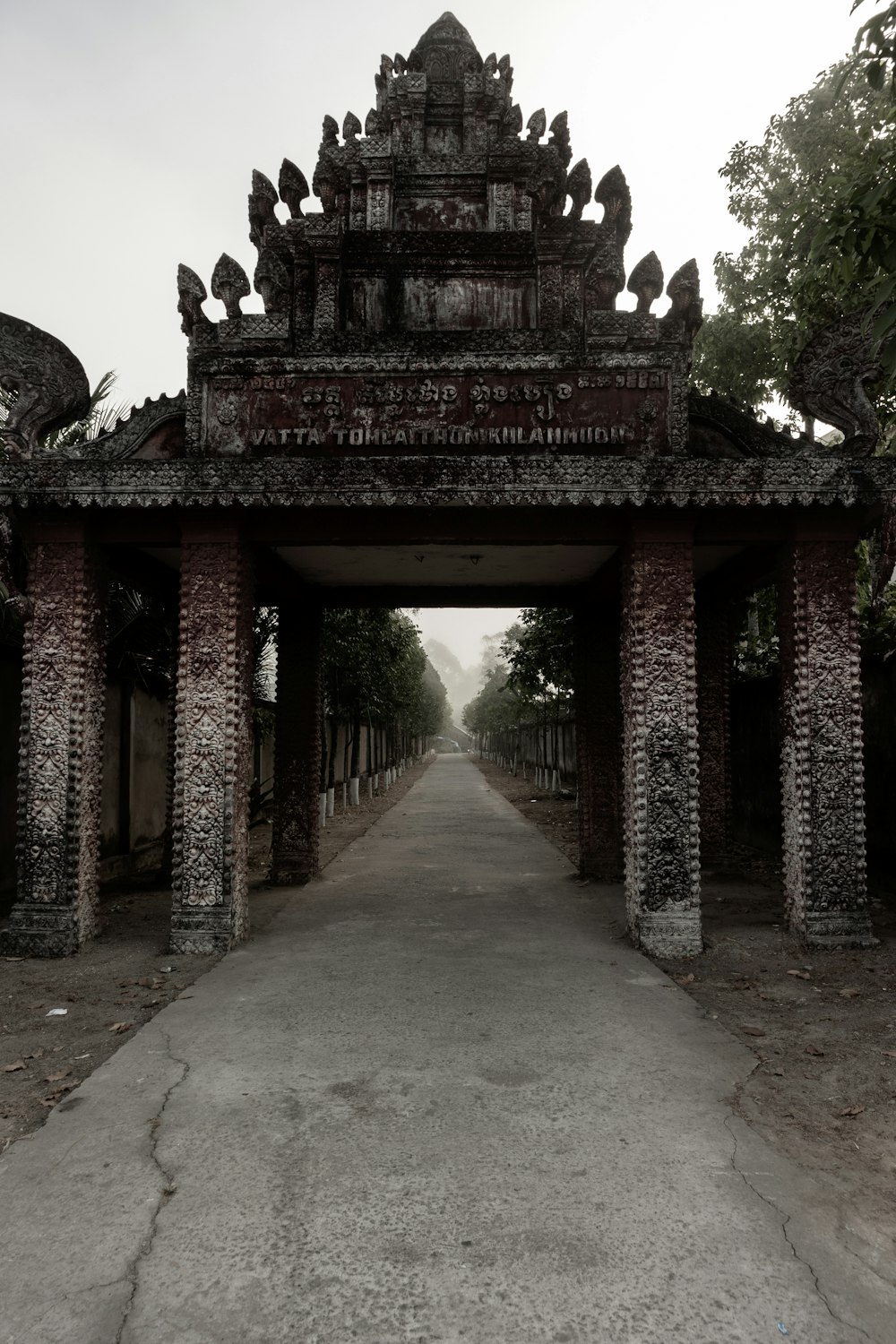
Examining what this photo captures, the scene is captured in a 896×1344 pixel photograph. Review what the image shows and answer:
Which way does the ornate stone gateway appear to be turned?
toward the camera

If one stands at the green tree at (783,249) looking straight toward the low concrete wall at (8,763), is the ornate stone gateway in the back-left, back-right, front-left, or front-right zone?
front-left

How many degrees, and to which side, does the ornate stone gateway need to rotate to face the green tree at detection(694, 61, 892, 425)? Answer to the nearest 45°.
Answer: approximately 135° to its left

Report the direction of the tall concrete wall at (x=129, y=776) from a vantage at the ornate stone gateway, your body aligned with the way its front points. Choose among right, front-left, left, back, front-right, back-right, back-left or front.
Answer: back-right

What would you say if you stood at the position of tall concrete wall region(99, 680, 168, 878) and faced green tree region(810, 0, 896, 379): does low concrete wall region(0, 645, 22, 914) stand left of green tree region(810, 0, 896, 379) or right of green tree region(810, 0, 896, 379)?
right
